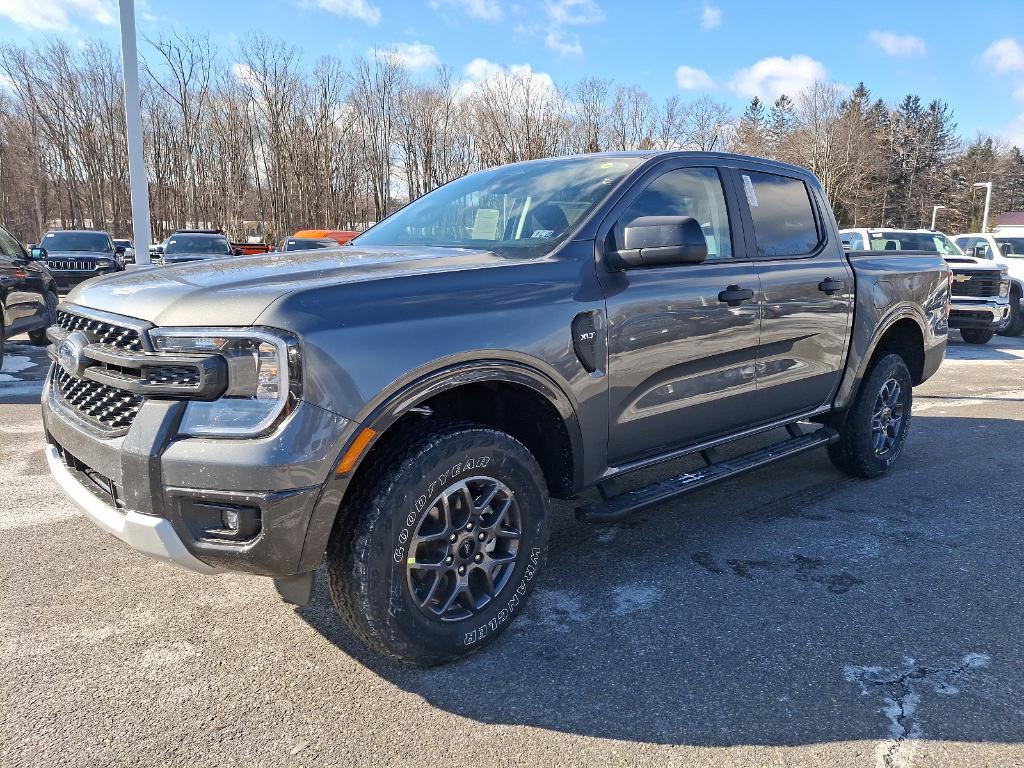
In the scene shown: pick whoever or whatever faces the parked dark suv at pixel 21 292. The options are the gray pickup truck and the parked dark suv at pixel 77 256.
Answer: the parked dark suv at pixel 77 256

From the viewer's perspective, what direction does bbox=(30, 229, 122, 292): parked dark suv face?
toward the camera

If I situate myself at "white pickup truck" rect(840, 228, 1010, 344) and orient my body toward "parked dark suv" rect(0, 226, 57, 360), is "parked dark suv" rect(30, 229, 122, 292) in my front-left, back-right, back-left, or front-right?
front-right

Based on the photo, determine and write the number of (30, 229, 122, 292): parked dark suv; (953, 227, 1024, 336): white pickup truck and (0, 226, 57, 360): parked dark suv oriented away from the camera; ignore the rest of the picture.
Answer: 0

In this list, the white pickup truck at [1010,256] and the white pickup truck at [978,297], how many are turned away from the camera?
0

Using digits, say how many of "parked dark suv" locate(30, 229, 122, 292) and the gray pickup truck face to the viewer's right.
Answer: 0

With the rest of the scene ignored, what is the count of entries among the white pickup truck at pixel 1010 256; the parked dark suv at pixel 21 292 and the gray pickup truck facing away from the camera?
0

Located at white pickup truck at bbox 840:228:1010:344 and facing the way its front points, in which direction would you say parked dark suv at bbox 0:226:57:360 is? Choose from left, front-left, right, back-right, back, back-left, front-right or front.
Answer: right

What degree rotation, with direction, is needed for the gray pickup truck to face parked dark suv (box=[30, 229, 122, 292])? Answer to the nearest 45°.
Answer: approximately 90° to its right

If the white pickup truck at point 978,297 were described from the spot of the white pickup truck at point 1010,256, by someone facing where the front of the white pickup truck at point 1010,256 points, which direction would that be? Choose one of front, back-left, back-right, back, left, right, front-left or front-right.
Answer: front-right

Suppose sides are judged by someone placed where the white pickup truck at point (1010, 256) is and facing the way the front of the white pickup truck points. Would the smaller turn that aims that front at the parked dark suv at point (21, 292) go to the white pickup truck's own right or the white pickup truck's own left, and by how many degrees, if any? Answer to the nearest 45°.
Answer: approximately 90° to the white pickup truck's own right

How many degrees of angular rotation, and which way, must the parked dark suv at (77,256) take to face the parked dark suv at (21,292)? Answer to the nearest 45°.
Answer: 0° — it already faces it

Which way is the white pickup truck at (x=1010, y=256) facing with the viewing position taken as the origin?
facing the viewer and to the right of the viewer

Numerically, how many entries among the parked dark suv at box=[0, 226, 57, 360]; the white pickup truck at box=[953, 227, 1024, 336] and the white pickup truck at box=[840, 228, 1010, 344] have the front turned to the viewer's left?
0
